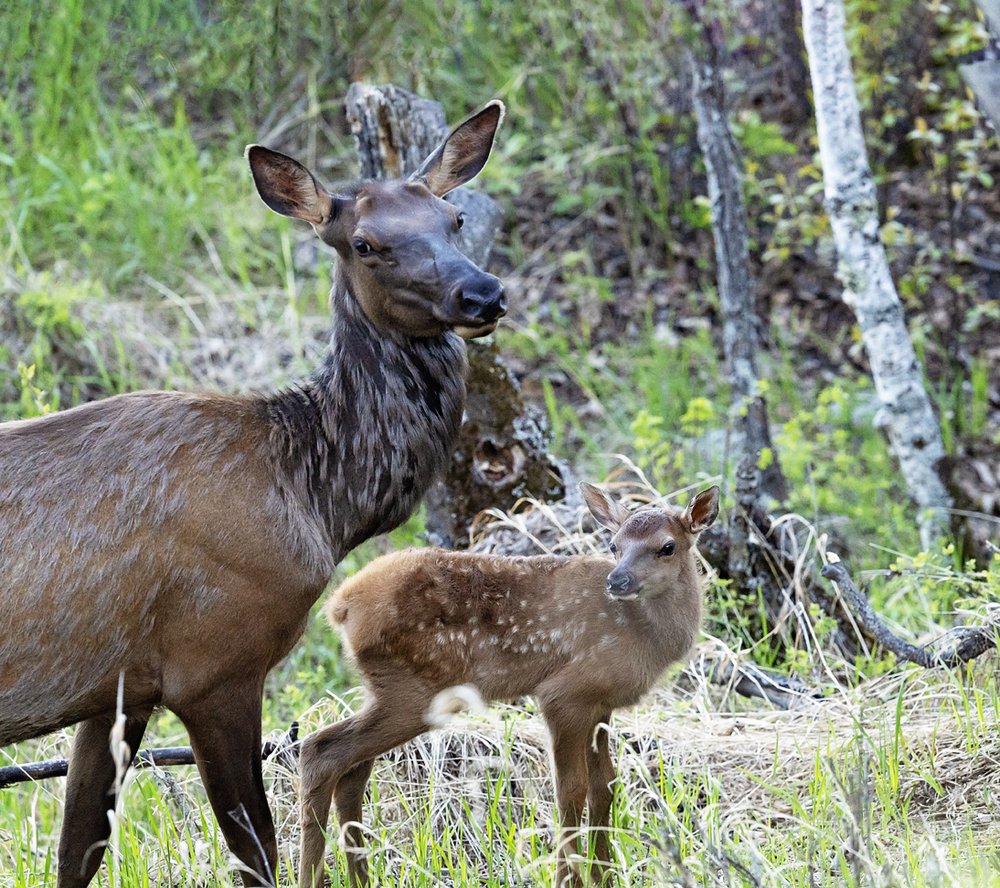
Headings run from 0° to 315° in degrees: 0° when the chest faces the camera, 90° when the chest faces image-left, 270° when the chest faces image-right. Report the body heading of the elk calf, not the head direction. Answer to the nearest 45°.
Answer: approximately 270°

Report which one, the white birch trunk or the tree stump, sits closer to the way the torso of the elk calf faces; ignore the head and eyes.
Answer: the white birch trunk

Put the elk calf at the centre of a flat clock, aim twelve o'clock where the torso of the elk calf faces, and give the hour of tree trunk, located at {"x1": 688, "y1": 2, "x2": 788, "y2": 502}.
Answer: The tree trunk is roughly at 10 o'clock from the elk calf.

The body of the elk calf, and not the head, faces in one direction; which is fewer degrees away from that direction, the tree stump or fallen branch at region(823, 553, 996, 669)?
the fallen branch

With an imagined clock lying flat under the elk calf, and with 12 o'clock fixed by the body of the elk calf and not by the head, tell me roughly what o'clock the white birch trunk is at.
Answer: The white birch trunk is roughly at 10 o'clock from the elk calf.

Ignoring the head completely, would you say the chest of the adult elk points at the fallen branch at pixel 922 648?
yes

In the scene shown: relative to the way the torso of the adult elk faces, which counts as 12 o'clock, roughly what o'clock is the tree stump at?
The tree stump is roughly at 10 o'clock from the adult elk.

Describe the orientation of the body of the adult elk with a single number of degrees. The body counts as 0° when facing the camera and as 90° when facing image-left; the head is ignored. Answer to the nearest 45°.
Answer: approximately 270°
